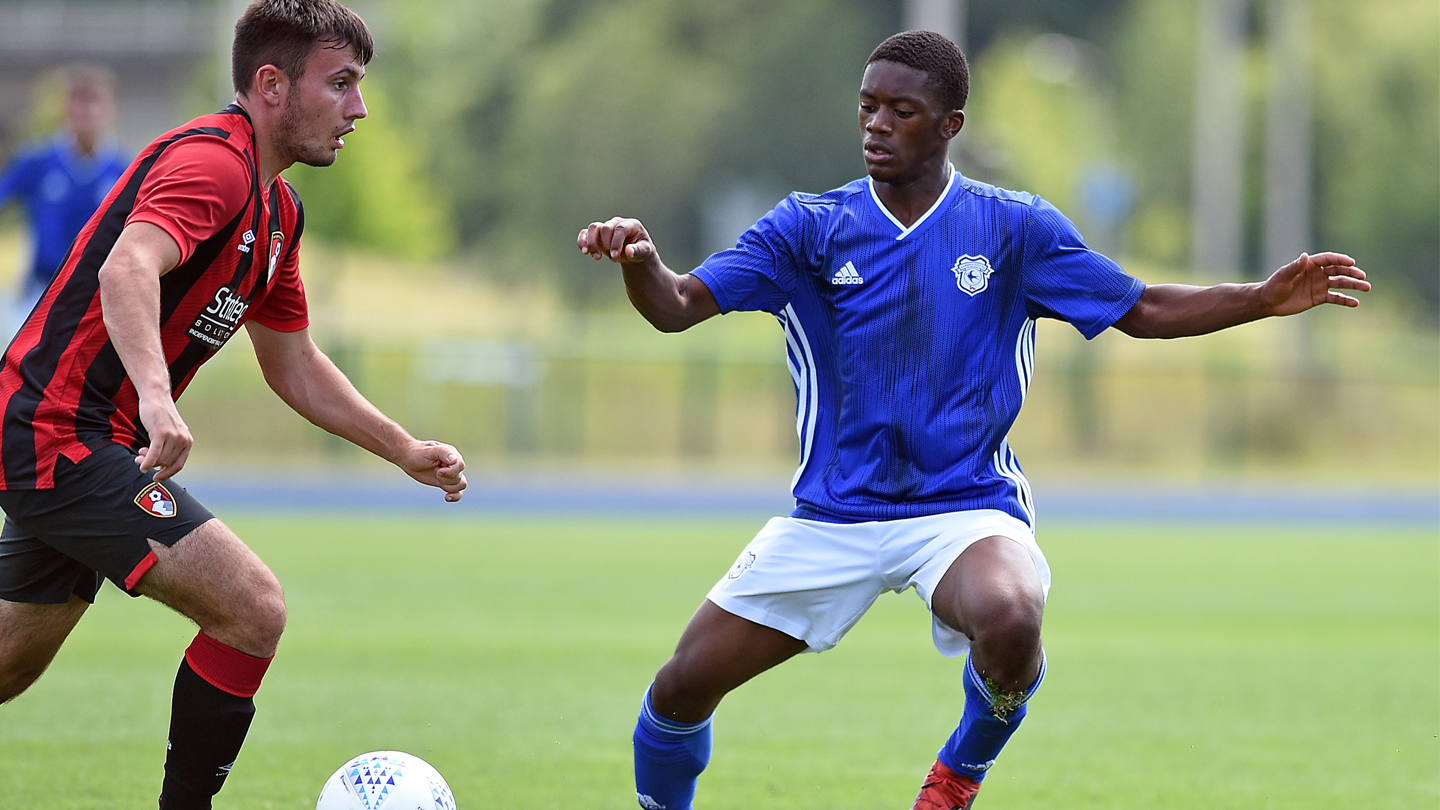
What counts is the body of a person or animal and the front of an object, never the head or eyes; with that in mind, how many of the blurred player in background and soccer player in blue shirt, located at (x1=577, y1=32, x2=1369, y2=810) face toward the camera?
2

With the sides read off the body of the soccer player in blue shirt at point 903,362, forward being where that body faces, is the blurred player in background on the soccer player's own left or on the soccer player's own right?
on the soccer player's own right

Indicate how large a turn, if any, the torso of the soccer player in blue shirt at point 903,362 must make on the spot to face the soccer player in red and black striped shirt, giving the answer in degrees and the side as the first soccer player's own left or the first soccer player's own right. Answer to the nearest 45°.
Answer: approximately 45° to the first soccer player's own right

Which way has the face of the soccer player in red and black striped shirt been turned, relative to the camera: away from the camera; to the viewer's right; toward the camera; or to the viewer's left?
to the viewer's right

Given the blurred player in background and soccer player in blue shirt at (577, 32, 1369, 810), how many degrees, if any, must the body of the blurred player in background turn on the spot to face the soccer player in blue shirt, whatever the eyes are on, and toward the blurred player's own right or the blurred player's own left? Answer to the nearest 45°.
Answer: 0° — they already face them

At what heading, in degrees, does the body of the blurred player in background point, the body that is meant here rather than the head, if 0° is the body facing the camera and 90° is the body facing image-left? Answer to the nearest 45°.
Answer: approximately 0°

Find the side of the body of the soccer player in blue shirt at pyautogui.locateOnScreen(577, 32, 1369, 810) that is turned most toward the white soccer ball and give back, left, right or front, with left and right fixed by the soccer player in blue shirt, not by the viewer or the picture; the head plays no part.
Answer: right
